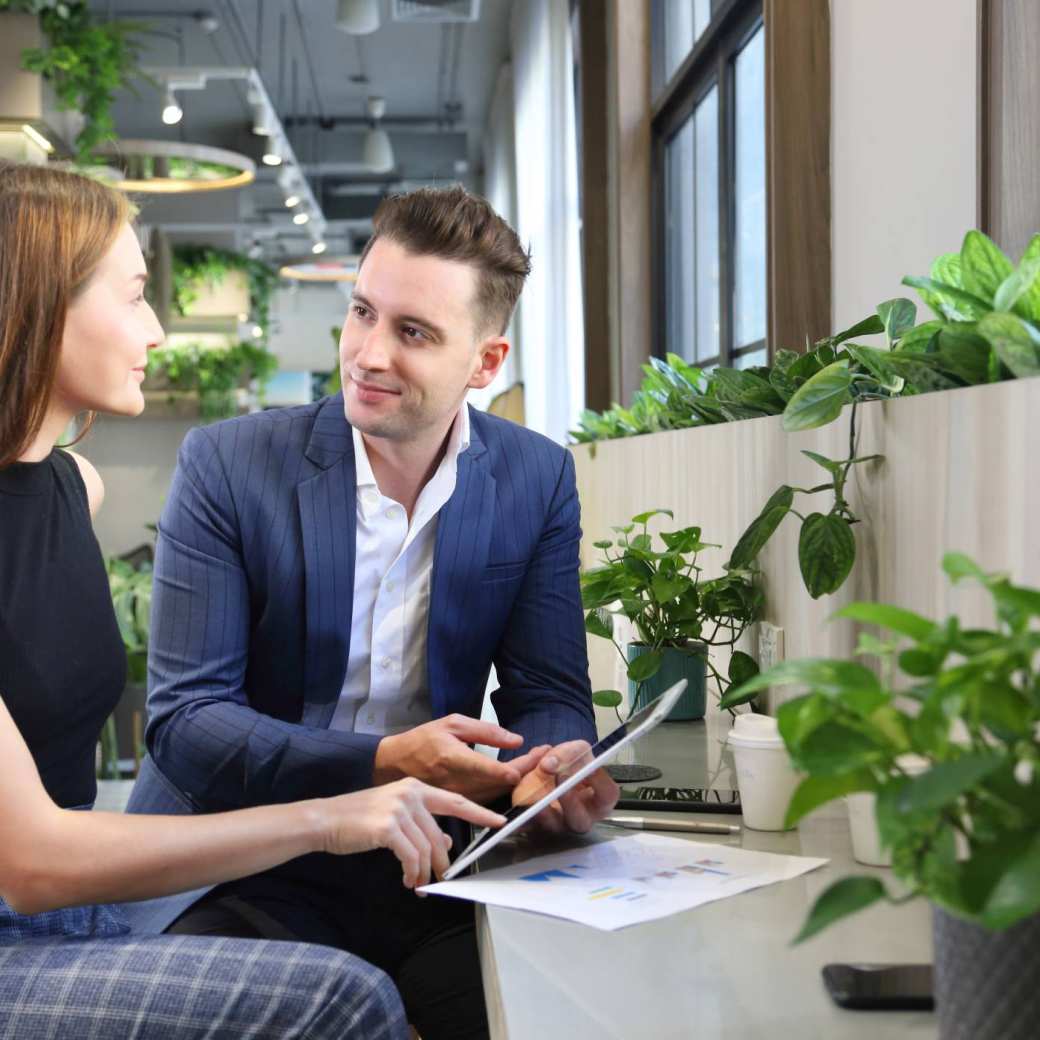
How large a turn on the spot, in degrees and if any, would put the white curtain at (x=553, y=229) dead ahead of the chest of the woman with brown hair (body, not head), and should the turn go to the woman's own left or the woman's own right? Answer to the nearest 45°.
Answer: approximately 90° to the woman's own left

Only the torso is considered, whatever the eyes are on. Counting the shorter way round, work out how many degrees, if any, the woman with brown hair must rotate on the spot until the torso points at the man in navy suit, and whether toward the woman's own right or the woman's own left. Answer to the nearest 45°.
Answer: approximately 45° to the woman's own left

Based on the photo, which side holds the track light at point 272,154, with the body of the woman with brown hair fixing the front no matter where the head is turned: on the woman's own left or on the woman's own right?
on the woman's own left

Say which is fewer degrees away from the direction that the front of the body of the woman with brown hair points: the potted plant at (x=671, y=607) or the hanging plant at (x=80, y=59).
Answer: the potted plant

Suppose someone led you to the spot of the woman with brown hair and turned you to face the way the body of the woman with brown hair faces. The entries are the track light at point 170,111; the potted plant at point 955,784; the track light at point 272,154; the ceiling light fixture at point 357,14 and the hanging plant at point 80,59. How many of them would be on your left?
4

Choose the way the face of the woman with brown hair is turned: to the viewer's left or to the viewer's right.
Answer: to the viewer's right

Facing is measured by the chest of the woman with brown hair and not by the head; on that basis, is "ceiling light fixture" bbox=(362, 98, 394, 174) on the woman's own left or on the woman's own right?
on the woman's own left

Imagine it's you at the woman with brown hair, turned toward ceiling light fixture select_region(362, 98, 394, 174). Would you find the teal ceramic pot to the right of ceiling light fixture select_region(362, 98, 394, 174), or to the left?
right

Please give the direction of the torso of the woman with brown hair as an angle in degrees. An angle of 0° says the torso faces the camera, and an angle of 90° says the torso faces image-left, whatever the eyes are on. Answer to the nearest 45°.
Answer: approximately 270°

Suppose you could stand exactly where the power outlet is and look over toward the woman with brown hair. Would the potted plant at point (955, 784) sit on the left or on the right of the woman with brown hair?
left

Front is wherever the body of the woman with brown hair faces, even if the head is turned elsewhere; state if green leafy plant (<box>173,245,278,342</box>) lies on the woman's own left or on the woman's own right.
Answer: on the woman's own left

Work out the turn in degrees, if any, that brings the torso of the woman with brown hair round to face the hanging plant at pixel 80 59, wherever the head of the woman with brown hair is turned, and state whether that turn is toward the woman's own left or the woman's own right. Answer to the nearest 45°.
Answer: approximately 90° to the woman's own left
